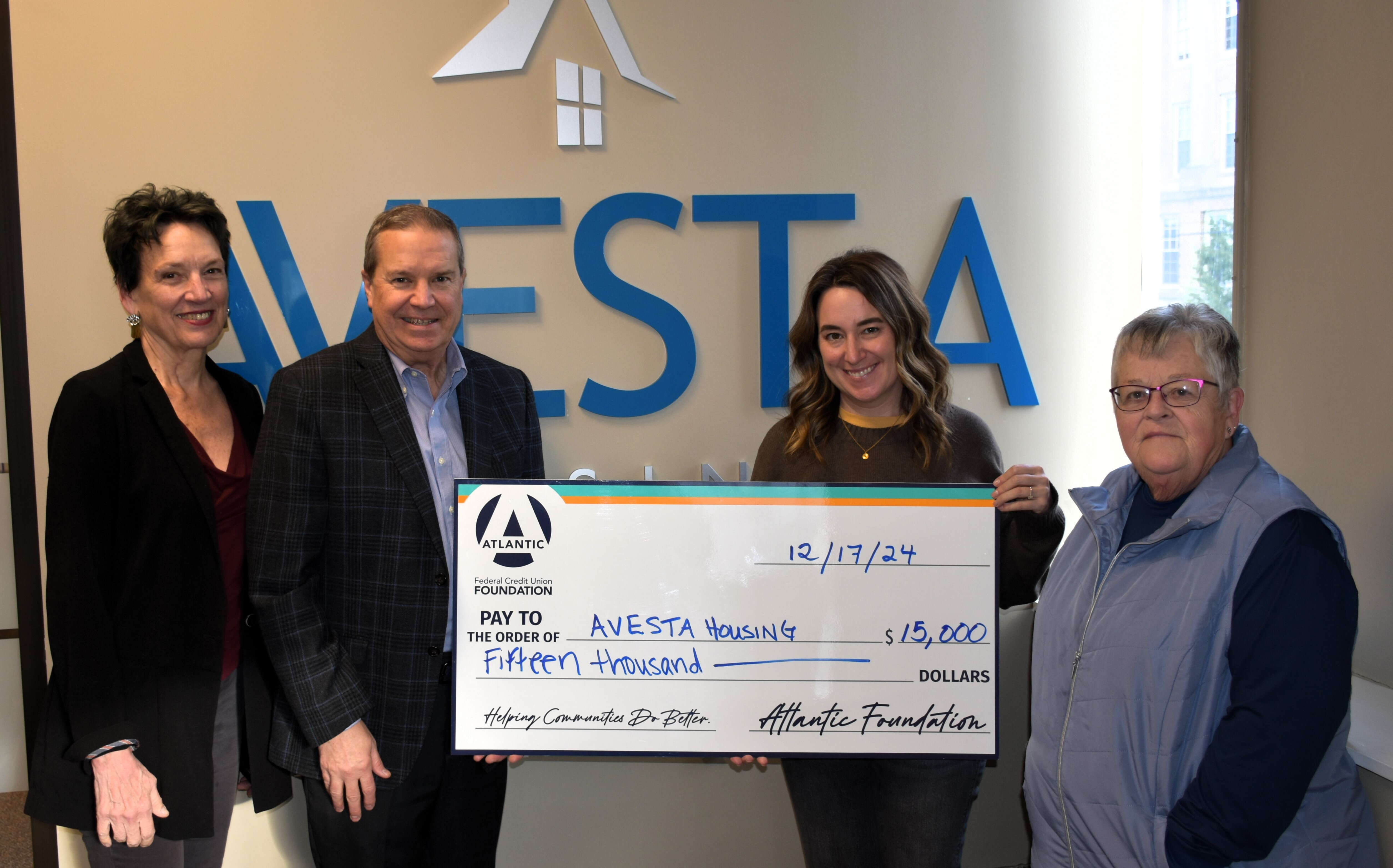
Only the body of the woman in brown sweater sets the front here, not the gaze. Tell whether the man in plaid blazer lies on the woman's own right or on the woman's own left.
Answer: on the woman's own right

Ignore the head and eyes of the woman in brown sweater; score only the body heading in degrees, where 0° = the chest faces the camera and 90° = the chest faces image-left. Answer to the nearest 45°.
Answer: approximately 0°

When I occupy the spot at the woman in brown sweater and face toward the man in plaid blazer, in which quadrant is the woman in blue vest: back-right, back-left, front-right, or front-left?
back-left

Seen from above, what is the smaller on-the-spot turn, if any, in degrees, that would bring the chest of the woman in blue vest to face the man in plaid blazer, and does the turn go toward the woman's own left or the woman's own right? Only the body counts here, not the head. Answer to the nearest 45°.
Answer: approximately 45° to the woman's own right

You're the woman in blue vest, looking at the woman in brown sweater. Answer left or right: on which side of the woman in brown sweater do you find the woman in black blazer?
left

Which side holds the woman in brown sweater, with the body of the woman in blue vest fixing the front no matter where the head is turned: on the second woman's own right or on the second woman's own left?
on the second woman's own right
